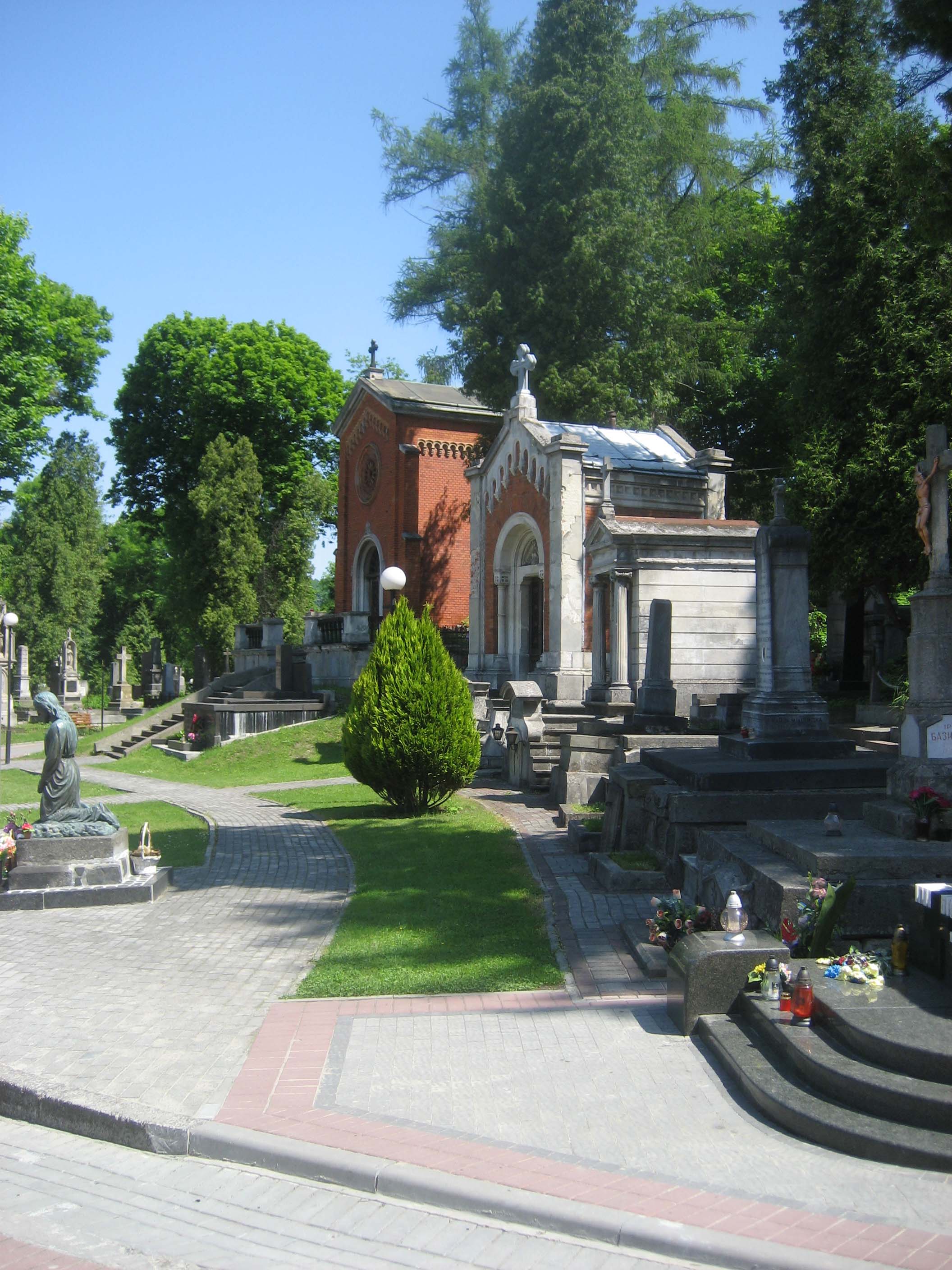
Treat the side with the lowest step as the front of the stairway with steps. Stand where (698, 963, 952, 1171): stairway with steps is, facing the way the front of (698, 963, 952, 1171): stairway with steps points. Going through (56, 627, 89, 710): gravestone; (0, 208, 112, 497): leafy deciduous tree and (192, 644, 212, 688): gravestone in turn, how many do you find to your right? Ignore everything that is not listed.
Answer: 3

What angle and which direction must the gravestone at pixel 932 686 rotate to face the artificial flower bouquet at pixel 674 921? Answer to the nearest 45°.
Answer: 0° — it already faces it

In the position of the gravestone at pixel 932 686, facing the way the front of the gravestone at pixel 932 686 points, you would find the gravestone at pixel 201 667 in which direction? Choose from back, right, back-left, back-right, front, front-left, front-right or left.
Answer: right

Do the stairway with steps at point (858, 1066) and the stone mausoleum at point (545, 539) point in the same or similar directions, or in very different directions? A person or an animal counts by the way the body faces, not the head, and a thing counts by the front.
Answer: same or similar directions

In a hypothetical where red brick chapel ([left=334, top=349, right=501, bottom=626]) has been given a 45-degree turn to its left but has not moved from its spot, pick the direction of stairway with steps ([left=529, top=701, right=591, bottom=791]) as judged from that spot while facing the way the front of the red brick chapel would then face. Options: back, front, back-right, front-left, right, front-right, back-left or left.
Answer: front

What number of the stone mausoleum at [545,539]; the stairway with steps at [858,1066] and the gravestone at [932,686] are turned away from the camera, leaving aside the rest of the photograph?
0

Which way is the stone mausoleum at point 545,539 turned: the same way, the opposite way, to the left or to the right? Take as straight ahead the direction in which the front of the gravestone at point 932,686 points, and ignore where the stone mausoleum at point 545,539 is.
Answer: the same way

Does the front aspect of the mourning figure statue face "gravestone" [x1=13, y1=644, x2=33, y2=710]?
no

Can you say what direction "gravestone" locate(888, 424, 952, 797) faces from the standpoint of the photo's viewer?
facing the viewer and to the left of the viewer

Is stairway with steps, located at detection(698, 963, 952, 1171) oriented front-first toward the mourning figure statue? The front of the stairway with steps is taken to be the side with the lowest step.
no

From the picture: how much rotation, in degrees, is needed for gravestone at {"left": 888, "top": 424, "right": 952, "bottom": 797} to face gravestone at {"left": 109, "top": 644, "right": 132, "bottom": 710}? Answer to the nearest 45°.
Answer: approximately 90° to its right

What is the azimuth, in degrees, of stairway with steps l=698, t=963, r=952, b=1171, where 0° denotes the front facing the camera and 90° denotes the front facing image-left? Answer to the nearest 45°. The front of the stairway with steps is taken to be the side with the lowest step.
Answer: approximately 45°

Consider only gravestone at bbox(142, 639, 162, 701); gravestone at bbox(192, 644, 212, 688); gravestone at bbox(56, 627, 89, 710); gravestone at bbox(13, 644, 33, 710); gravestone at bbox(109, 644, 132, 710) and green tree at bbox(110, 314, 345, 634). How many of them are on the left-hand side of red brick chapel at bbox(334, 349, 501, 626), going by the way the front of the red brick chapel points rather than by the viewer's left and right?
0

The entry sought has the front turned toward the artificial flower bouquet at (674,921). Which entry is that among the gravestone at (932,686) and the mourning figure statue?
the gravestone

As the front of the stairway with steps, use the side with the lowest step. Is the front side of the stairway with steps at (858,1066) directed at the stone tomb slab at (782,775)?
no
